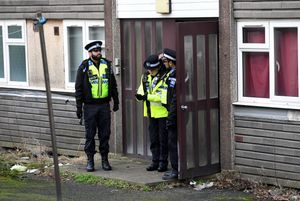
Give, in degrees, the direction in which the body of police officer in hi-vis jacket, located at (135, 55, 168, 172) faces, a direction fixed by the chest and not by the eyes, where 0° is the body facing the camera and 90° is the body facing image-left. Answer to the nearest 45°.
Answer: approximately 45°

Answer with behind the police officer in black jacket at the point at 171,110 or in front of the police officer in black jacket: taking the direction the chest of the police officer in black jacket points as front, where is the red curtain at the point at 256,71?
behind

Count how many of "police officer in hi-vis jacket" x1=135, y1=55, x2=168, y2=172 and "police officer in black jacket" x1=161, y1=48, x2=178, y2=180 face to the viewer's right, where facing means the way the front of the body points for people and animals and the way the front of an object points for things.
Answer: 0

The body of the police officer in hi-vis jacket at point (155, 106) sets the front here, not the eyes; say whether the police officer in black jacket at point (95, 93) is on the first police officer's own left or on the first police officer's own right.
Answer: on the first police officer's own right

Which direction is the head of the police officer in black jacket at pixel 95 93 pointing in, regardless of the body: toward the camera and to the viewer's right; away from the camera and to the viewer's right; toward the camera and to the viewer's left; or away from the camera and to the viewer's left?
toward the camera and to the viewer's right

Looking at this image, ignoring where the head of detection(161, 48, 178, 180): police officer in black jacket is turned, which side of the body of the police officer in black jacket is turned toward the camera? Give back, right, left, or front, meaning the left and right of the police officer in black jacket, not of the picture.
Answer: left

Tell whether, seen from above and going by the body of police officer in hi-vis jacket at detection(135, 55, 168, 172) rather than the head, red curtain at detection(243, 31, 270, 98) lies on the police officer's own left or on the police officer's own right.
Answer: on the police officer's own left

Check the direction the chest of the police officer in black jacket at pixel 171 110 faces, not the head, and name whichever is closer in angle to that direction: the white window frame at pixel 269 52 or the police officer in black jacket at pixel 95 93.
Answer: the police officer in black jacket
